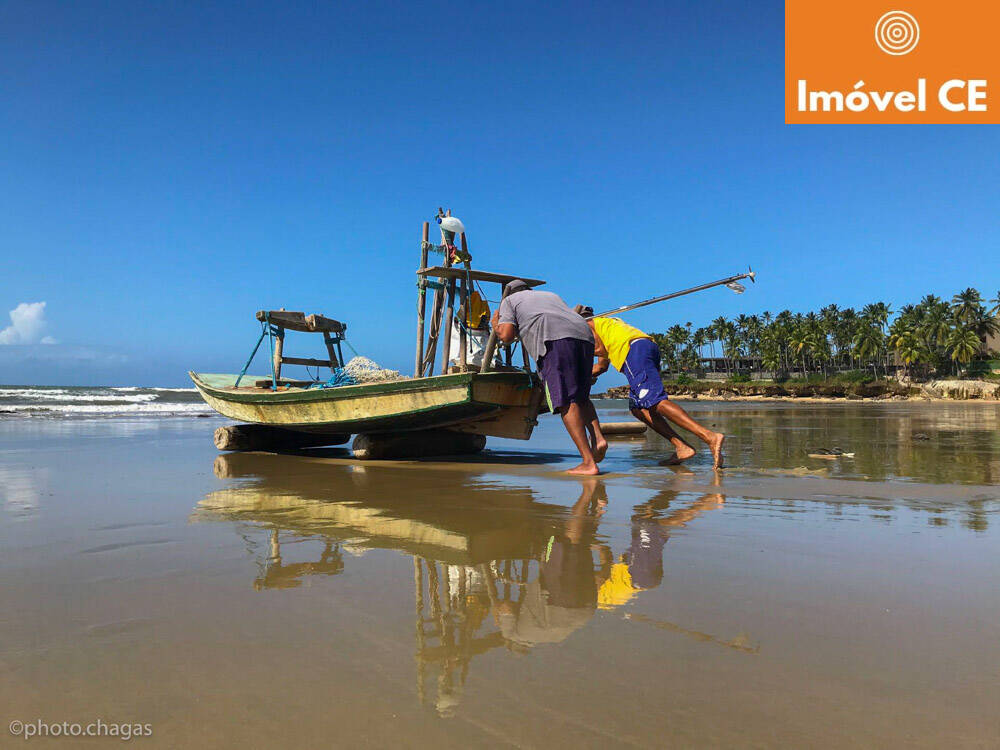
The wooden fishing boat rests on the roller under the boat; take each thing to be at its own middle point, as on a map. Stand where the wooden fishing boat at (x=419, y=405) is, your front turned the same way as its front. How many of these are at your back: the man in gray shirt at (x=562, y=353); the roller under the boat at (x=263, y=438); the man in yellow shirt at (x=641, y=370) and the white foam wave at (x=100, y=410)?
2

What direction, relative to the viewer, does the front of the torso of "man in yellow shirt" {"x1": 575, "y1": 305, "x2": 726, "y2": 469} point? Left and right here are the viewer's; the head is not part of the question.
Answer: facing away from the viewer and to the left of the viewer

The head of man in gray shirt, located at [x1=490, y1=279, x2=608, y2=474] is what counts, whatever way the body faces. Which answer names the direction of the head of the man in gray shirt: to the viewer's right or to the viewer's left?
to the viewer's left

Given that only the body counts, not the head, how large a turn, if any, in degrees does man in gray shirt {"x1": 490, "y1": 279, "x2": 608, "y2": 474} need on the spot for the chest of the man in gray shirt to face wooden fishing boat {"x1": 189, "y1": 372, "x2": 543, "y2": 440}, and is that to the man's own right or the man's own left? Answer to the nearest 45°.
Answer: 0° — they already face it

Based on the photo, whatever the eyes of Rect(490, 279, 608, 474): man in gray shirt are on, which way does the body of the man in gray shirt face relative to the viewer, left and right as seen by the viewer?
facing away from the viewer and to the left of the viewer

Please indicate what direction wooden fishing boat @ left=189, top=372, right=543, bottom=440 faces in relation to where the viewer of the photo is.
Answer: facing away from the viewer and to the left of the viewer

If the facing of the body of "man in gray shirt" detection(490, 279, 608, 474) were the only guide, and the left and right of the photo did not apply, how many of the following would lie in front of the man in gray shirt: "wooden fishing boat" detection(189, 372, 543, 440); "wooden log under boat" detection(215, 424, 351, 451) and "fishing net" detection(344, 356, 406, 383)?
3

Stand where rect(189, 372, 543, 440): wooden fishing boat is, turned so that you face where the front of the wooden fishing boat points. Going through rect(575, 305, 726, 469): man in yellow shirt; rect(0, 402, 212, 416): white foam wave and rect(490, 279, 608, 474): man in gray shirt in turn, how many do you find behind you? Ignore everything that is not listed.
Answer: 2
